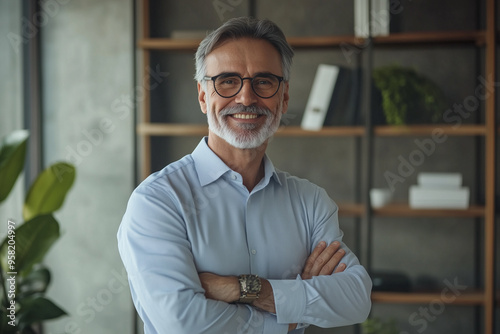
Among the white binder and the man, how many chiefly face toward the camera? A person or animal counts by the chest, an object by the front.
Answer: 2

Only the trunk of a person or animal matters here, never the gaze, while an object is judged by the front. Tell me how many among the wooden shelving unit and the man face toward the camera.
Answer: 2

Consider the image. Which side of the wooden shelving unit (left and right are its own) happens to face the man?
front

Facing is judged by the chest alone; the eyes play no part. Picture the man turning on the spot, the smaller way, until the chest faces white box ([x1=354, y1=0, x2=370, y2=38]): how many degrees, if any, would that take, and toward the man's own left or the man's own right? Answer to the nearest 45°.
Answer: approximately 180°

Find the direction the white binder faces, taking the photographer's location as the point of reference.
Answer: facing the viewer

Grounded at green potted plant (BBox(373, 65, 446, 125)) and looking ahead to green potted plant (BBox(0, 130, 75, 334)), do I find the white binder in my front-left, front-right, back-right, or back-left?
front-right

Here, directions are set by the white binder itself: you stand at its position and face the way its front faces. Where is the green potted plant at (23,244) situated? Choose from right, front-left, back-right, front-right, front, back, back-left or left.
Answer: front-right
